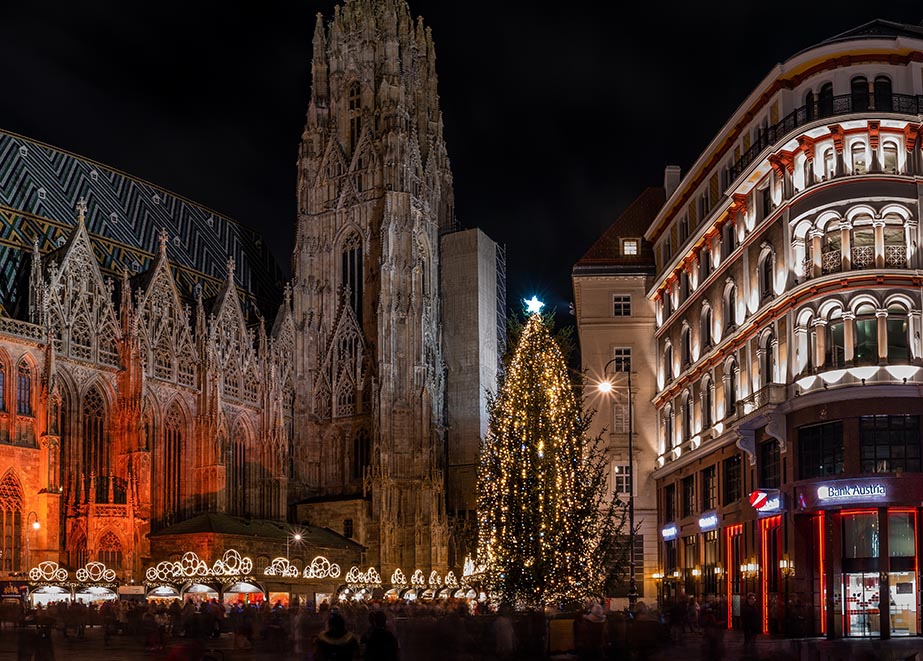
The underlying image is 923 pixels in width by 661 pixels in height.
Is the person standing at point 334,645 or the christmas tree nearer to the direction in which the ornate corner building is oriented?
the person standing

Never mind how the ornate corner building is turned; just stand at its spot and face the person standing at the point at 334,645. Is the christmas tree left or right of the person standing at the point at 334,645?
right

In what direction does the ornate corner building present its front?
toward the camera

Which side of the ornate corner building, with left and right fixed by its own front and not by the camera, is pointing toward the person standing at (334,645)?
front

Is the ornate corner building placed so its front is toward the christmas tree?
no
